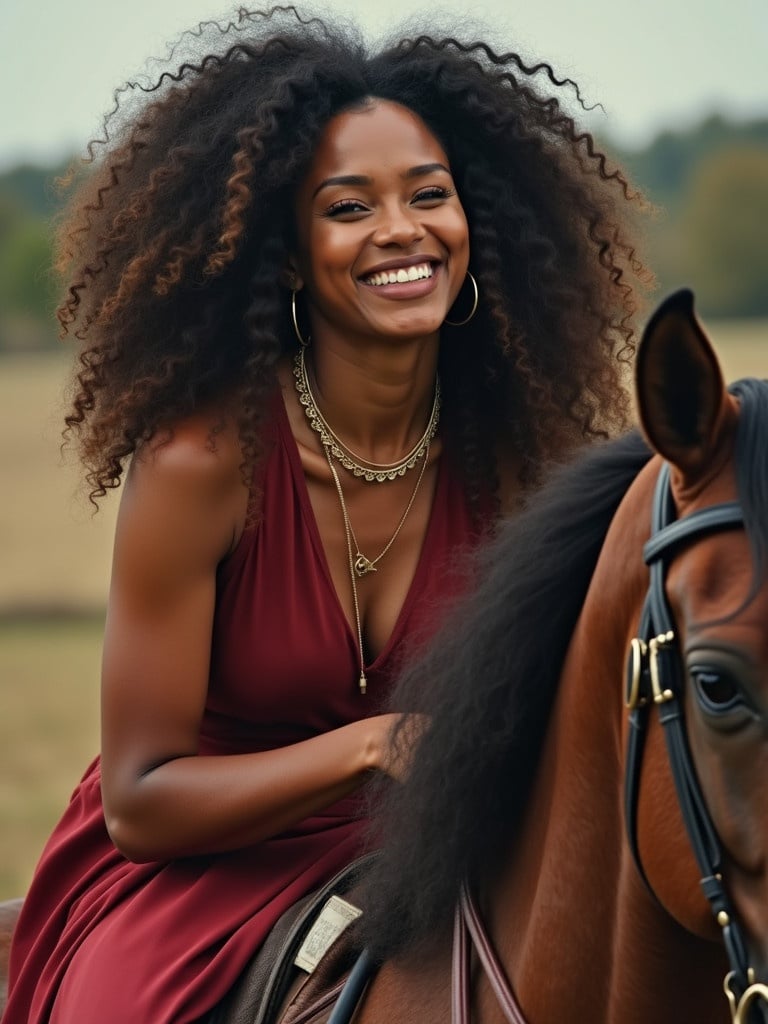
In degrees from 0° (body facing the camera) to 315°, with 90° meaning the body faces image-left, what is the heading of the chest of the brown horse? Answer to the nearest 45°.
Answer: approximately 315°

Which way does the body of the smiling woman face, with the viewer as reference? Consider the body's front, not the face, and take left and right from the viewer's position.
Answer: facing the viewer and to the right of the viewer
